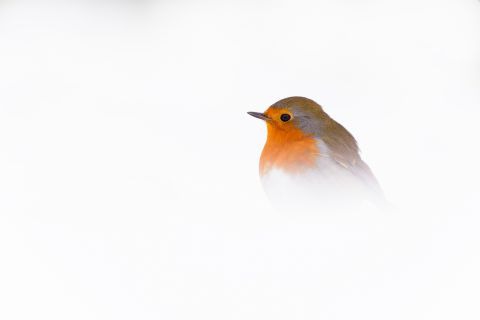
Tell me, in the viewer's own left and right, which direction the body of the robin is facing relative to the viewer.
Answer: facing to the left of the viewer
